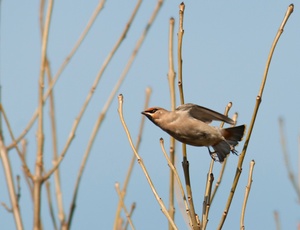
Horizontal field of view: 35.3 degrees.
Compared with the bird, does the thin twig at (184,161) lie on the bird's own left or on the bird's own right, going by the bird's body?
on the bird's own right

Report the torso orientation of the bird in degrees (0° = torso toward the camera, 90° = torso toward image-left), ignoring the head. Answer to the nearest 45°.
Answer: approximately 90°
